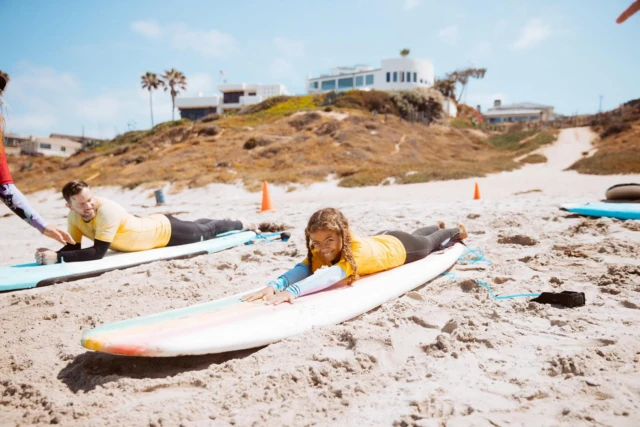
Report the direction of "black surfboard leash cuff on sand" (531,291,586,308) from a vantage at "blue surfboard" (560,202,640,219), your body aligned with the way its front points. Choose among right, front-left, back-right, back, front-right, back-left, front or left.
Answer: left

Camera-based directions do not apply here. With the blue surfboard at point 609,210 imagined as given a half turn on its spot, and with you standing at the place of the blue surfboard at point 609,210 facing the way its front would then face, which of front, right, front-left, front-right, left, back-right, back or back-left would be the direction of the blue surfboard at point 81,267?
back-right

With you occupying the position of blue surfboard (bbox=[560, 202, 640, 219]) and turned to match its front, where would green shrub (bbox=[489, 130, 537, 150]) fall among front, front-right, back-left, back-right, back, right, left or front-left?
right

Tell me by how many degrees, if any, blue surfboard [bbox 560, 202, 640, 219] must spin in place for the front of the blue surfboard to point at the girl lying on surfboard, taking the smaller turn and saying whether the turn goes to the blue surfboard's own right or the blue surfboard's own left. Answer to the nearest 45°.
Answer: approximately 90° to the blue surfboard's own left

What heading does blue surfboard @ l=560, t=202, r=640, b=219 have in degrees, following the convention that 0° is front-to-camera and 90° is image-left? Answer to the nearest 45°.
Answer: approximately 90°

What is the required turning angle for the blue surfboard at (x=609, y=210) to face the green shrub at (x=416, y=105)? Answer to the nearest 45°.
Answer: approximately 45° to its right
